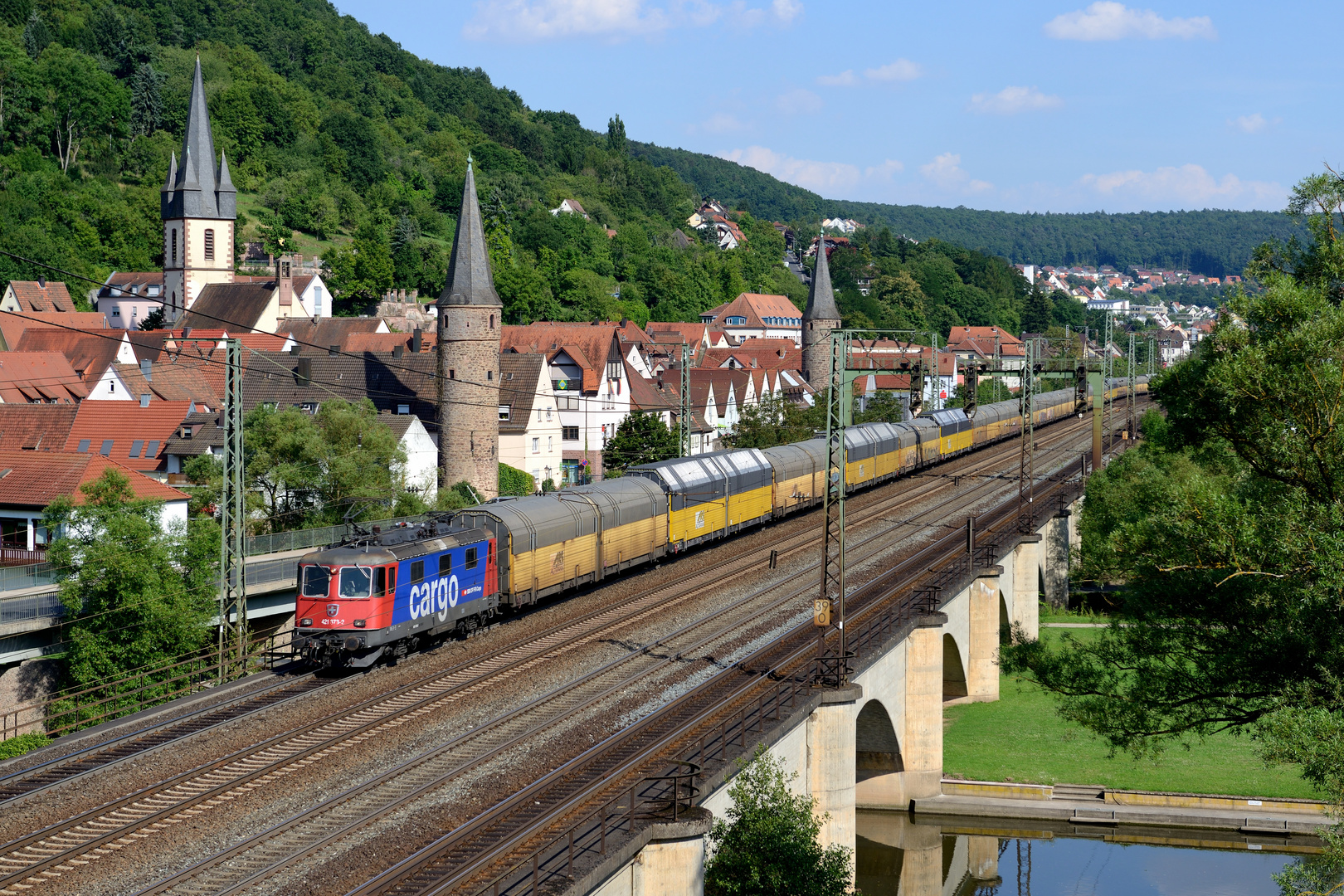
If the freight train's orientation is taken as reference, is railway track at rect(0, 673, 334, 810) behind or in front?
in front

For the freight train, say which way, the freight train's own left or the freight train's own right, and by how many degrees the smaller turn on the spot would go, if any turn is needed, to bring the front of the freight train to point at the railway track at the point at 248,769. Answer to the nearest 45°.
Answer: approximately 45° to the freight train's own left

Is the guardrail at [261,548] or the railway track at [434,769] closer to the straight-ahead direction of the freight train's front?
the railway track

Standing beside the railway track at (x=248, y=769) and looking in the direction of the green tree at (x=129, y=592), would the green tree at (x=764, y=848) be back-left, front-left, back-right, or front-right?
back-right

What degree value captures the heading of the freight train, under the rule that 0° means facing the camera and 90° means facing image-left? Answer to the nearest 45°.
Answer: approximately 45°

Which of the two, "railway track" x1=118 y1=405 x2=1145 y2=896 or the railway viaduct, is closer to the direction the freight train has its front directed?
the railway track

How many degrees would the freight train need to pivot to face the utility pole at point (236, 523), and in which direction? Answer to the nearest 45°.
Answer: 0° — it already faces it

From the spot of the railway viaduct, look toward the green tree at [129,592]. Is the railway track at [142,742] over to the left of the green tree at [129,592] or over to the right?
left

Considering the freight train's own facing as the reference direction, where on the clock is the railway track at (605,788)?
The railway track is roughly at 10 o'clock from the freight train.

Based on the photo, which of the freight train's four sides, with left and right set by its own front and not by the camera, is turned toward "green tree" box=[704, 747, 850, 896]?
left
